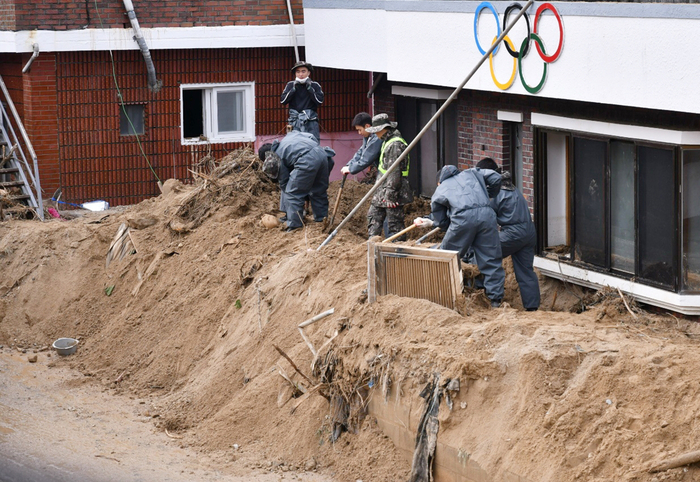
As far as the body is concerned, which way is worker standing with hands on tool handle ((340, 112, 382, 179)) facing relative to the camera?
to the viewer's left

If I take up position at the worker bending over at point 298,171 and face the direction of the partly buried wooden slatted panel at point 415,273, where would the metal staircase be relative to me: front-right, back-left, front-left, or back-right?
back-right

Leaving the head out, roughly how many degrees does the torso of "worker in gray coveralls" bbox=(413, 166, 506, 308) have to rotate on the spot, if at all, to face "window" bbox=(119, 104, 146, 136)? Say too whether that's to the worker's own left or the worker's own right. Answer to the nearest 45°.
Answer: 0° — they already face it

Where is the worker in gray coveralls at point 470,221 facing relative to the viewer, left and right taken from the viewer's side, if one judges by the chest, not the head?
facing away from the viewer and to the left of the viewer

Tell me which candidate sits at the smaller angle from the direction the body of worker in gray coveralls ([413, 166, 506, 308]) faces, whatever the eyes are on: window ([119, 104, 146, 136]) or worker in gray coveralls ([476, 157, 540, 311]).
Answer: the window

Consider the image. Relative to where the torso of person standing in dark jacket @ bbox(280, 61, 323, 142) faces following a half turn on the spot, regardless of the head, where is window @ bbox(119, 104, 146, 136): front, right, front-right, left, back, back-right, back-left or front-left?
front-left

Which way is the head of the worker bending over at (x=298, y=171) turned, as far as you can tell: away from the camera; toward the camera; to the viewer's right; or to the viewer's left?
to the viewer's left

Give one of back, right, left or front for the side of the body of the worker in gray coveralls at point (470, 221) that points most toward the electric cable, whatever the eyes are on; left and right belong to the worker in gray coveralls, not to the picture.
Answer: front

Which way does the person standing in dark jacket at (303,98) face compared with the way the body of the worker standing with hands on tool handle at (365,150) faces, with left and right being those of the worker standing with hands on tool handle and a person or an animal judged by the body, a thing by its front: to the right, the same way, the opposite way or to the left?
to the left

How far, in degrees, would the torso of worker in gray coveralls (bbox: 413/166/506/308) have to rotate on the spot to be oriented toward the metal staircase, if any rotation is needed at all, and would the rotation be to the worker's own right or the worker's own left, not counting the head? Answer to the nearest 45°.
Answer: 0° — they already face it

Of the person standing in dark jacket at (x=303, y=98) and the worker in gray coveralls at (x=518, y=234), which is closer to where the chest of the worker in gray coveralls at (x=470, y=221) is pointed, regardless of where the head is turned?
the person standing in dark jacket
